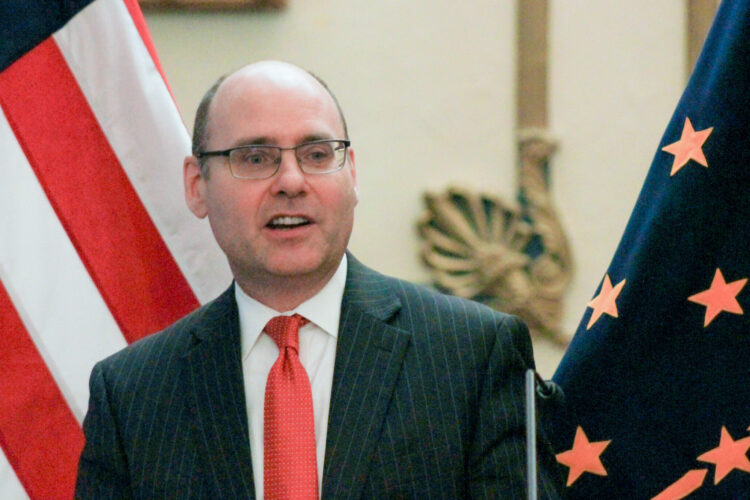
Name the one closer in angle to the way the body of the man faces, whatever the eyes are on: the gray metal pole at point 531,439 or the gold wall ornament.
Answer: the gray metal pole

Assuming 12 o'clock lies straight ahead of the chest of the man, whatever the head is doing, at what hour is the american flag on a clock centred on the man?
The american flag is roughly at 5 o'clock from the man.

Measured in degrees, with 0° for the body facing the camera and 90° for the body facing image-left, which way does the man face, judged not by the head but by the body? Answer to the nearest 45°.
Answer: approximately 0°

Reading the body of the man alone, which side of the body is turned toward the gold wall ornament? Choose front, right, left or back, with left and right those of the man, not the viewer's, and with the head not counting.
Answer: back

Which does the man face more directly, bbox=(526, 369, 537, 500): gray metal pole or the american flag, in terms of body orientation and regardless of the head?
the gray metal pole

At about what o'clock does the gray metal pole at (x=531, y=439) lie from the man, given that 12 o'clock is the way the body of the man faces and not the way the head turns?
The gray metal pole is roughly at 11 o'clock from the man.

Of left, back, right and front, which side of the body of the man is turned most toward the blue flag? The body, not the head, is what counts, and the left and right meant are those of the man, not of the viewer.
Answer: left
